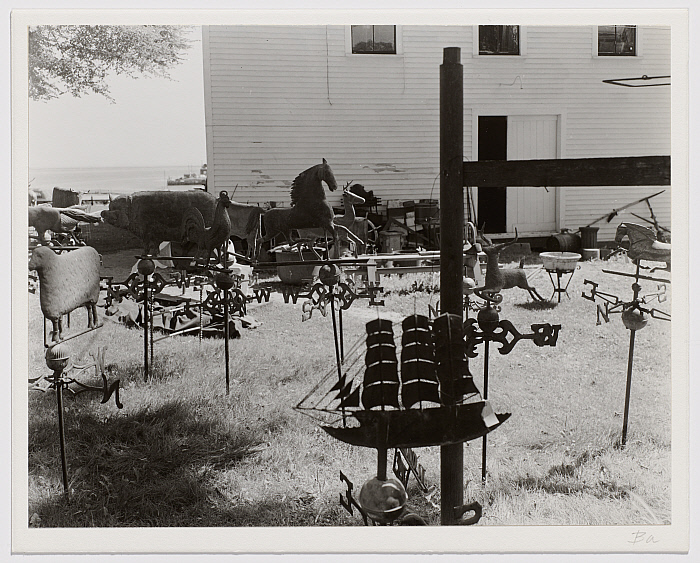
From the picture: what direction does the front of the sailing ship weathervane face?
to the viewer's left

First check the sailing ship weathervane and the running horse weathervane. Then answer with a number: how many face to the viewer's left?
1

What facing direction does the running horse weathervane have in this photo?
to the viewer's right

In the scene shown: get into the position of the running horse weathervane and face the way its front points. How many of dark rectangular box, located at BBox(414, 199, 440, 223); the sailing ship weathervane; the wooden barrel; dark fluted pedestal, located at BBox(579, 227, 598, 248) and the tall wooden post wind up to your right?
2

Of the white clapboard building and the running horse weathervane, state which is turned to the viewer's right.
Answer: the running horse weathervane

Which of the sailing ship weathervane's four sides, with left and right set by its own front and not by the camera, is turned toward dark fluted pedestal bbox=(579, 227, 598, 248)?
right

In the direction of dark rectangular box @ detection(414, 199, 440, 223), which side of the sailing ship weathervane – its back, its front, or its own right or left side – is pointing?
right

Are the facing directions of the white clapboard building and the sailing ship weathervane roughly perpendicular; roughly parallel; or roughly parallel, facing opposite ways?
roughly perpendicular

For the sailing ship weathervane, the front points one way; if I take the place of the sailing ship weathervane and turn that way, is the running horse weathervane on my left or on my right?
on my right
